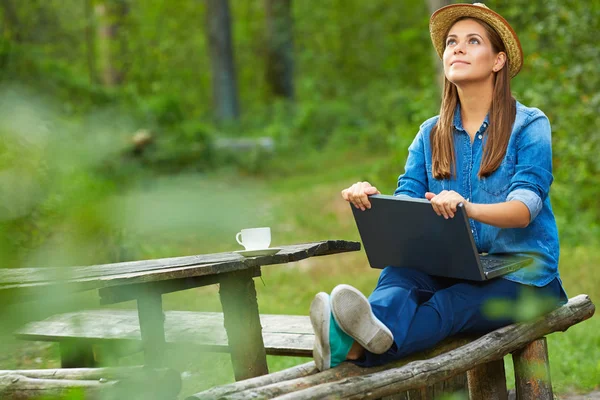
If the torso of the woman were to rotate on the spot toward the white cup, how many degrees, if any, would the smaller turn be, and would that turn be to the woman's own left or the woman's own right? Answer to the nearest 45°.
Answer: approximately 45° to the woman's own right

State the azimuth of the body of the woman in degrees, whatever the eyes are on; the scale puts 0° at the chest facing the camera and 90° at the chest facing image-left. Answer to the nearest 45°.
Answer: approximately 45°

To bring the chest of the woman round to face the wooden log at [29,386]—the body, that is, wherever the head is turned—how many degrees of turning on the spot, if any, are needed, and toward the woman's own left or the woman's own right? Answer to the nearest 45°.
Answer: approximately 45° to the woman's own right

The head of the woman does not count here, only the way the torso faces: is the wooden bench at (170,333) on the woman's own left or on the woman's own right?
on the woman's own right

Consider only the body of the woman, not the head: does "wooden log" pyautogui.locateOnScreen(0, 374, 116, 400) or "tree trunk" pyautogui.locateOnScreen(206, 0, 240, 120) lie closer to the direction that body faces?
the wooden log

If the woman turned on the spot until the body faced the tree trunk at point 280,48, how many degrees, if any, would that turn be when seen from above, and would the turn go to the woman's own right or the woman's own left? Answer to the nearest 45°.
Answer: approximately 135° to the woman's own right

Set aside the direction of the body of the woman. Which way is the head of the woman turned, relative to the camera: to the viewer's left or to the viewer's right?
to the viewer's left

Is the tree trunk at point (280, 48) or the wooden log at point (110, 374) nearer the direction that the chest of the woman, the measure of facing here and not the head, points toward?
the wooden log

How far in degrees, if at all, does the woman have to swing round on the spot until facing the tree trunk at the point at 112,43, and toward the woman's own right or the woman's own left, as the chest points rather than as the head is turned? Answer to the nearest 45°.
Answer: approximately 90° to the woman's own right

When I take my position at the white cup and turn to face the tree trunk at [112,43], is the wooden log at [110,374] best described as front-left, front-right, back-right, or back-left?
back-left
